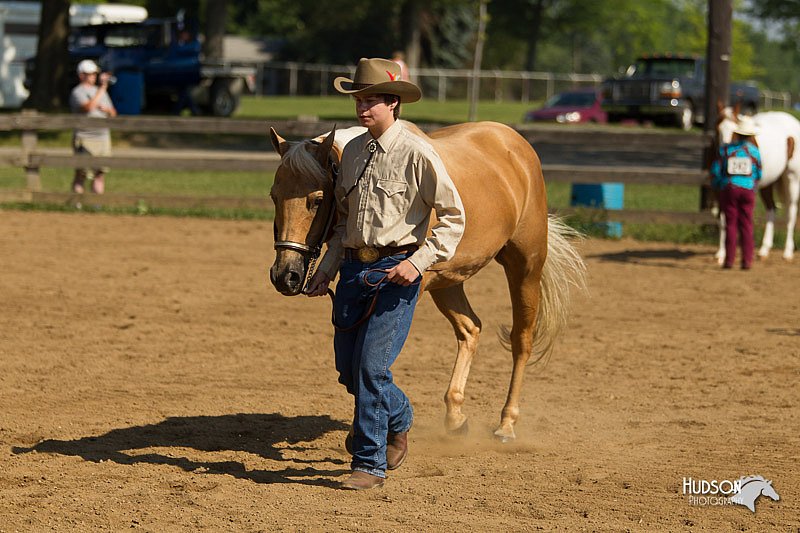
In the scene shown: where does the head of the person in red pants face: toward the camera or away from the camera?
away from the camera

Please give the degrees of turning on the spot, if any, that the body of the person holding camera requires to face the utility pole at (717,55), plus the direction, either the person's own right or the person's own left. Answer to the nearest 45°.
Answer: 0° — they already face it

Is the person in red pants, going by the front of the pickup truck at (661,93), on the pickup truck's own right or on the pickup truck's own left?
on the pickup truck's own left

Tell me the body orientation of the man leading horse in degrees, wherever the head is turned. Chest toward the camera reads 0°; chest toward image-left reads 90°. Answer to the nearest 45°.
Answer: approximately 45°

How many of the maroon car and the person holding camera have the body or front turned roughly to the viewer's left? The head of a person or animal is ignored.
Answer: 1

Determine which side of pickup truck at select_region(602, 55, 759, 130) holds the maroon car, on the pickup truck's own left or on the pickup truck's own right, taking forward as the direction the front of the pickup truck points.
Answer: on the pickup truck's own right

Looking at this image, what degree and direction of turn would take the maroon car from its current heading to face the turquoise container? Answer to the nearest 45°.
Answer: approximately 90° to its left

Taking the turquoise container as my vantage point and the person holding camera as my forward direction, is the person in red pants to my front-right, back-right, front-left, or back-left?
back-left

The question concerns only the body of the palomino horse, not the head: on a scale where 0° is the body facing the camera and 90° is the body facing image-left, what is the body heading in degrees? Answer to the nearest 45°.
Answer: approximately 45°

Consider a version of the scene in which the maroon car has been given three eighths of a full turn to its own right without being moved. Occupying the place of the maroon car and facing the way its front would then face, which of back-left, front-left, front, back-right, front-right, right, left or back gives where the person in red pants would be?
back-right

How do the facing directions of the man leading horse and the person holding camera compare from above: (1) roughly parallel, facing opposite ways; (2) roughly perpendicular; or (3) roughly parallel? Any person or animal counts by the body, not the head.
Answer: roughly perpendicular
